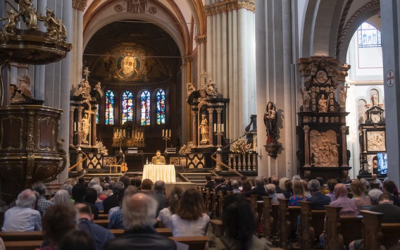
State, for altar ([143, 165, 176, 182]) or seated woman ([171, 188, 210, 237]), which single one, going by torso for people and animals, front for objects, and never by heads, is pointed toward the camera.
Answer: the altar

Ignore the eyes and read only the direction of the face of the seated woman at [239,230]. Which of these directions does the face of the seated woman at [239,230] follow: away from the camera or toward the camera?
away from the camera

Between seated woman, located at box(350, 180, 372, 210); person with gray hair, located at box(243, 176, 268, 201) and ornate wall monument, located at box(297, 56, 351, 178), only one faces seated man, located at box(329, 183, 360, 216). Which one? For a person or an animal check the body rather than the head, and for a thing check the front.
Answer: the ornate wall monument

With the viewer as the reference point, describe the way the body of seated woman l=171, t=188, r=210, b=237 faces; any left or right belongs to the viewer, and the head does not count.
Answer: facing away from the viewer

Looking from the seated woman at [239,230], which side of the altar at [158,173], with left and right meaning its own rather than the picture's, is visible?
front

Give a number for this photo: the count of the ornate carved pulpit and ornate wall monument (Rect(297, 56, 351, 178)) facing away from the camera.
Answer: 0

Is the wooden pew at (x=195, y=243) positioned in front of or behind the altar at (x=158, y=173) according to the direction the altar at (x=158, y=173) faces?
in front

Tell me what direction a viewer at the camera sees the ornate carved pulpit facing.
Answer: facing the viewer and to the right of the viewer

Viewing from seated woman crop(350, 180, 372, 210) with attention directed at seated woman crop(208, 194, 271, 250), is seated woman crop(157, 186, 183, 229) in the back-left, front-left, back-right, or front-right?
front-right

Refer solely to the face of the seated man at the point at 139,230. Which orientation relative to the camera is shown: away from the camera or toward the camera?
away from the camera

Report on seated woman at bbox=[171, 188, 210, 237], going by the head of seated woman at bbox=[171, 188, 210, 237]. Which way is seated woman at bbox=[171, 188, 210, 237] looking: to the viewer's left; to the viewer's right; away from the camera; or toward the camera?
away from the camera

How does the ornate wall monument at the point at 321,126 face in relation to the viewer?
toward the camera

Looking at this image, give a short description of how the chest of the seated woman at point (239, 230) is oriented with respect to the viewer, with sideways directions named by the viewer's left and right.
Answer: facing away from the viewer

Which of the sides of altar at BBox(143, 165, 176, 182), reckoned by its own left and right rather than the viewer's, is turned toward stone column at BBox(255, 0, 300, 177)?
left

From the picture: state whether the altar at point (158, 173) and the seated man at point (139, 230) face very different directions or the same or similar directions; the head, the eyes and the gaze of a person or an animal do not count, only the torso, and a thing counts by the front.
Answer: very different directions

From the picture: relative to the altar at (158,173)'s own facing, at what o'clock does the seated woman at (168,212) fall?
The seated woman is roughly at 12 o'clock from the altar.

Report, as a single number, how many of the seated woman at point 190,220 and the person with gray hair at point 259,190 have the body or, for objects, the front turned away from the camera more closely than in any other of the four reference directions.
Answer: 2
